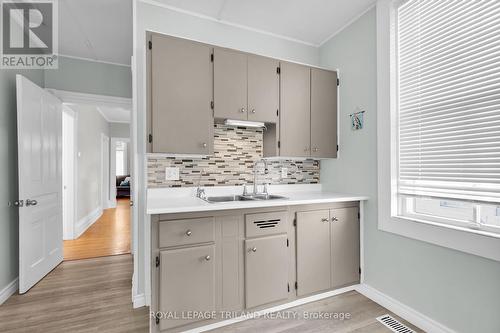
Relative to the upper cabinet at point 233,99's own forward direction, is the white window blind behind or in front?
in front

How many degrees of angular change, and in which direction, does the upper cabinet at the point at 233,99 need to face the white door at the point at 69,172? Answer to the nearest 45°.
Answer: approximately 180°

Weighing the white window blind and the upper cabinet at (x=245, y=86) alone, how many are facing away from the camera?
0

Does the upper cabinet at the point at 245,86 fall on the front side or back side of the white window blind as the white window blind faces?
on the front side

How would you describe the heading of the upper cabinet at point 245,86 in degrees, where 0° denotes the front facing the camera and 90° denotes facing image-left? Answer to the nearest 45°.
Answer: approximately 315°

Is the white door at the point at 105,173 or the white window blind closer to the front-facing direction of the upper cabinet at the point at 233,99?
the white window blind

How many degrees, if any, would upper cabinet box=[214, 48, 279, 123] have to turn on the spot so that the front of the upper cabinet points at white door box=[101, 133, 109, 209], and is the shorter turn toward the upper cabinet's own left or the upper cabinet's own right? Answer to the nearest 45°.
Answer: approximately 180°

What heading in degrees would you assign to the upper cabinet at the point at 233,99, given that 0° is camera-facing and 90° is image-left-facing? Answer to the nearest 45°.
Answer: approximately 315°

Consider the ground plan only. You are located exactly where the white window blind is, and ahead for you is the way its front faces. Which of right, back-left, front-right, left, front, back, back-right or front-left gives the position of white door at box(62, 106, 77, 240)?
front-right

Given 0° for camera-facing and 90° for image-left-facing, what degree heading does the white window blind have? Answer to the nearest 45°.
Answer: approximately 45°

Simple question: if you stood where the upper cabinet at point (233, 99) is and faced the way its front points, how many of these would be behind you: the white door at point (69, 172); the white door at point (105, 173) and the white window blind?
2

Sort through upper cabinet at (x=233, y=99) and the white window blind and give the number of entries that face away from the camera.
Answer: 0
